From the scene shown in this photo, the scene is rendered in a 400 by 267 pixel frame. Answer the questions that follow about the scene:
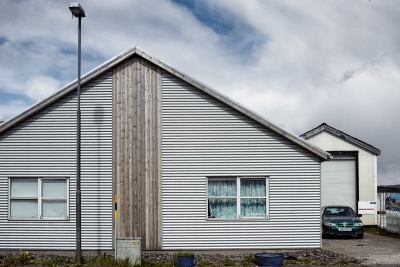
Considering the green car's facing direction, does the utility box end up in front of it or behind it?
in front

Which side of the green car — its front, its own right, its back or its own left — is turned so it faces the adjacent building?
back

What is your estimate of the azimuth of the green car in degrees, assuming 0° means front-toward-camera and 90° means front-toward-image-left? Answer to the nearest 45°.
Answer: approximately 0°

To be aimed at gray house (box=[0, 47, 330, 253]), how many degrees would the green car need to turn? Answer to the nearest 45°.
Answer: approximately 45° to its right

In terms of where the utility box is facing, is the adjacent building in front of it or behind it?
behind

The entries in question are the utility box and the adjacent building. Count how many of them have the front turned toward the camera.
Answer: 2

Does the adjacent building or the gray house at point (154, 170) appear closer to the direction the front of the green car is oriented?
the gray house

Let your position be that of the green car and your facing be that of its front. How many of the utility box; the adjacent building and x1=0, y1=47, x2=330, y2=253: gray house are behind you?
1

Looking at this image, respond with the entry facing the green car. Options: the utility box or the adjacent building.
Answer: the adjacent building
